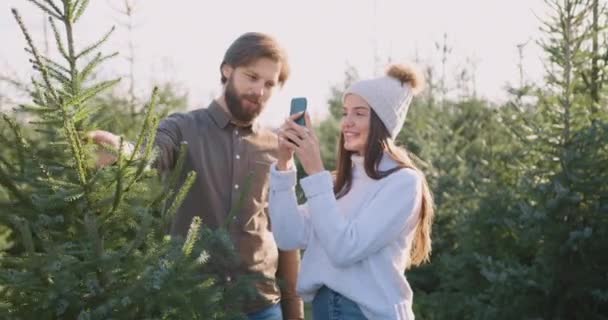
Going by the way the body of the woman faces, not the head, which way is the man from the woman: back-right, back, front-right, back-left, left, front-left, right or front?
right

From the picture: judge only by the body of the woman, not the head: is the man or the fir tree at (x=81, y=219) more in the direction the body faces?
the fir tree

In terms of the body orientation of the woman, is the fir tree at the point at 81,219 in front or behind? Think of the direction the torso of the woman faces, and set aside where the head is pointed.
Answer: in front

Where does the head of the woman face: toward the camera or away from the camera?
toward the camera

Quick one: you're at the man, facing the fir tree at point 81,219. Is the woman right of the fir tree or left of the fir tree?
left

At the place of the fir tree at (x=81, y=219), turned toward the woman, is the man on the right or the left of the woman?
left

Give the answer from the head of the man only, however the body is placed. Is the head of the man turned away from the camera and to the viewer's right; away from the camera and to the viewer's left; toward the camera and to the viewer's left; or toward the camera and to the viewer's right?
toward the camera and to the viewer's right
